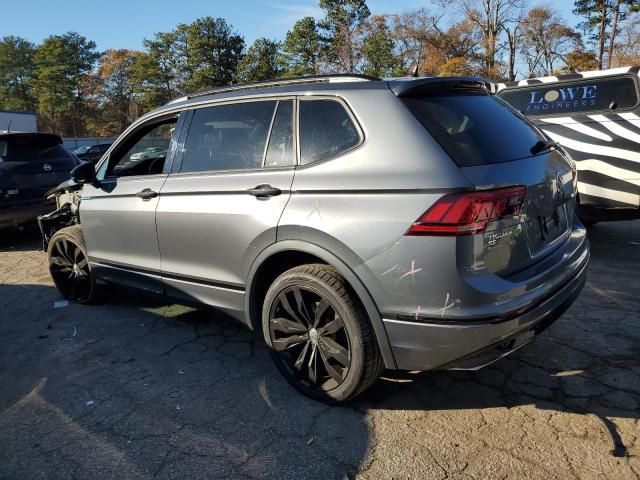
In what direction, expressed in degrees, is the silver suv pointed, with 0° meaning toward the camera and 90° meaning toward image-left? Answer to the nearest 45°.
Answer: approximately 135°

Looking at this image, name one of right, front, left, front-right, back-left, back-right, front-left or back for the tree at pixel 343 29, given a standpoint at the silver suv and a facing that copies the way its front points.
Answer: front-right

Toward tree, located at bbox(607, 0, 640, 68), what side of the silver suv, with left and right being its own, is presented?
right

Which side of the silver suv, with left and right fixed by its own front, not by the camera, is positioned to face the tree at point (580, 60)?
right

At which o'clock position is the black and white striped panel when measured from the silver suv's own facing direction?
The black and white striped panel is roughly at 3 o'clock from the silver suv.

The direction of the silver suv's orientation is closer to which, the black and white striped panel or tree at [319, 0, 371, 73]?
the tree

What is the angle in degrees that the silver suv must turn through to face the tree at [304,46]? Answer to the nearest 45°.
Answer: approximately 45° to its right
